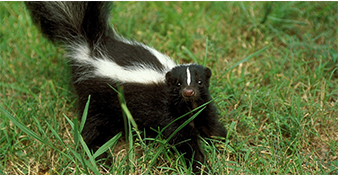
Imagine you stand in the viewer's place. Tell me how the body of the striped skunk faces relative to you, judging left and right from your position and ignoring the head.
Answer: facing the viewer and to the right of the viewer
